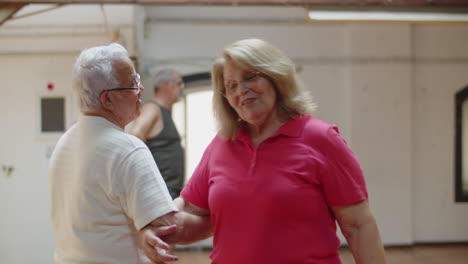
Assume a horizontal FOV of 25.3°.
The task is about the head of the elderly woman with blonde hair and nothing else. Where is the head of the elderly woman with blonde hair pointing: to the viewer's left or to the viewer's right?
to the viewer's left

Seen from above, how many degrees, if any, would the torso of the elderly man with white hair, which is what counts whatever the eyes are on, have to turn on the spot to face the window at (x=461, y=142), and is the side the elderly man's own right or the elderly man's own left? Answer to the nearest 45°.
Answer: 0° — they already face it

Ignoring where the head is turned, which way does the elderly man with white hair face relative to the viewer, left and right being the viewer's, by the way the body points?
facing away from the viewer and to the right of the viewer

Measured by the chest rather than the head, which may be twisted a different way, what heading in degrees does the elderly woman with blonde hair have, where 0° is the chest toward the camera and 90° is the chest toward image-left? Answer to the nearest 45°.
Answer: approximately 45°
